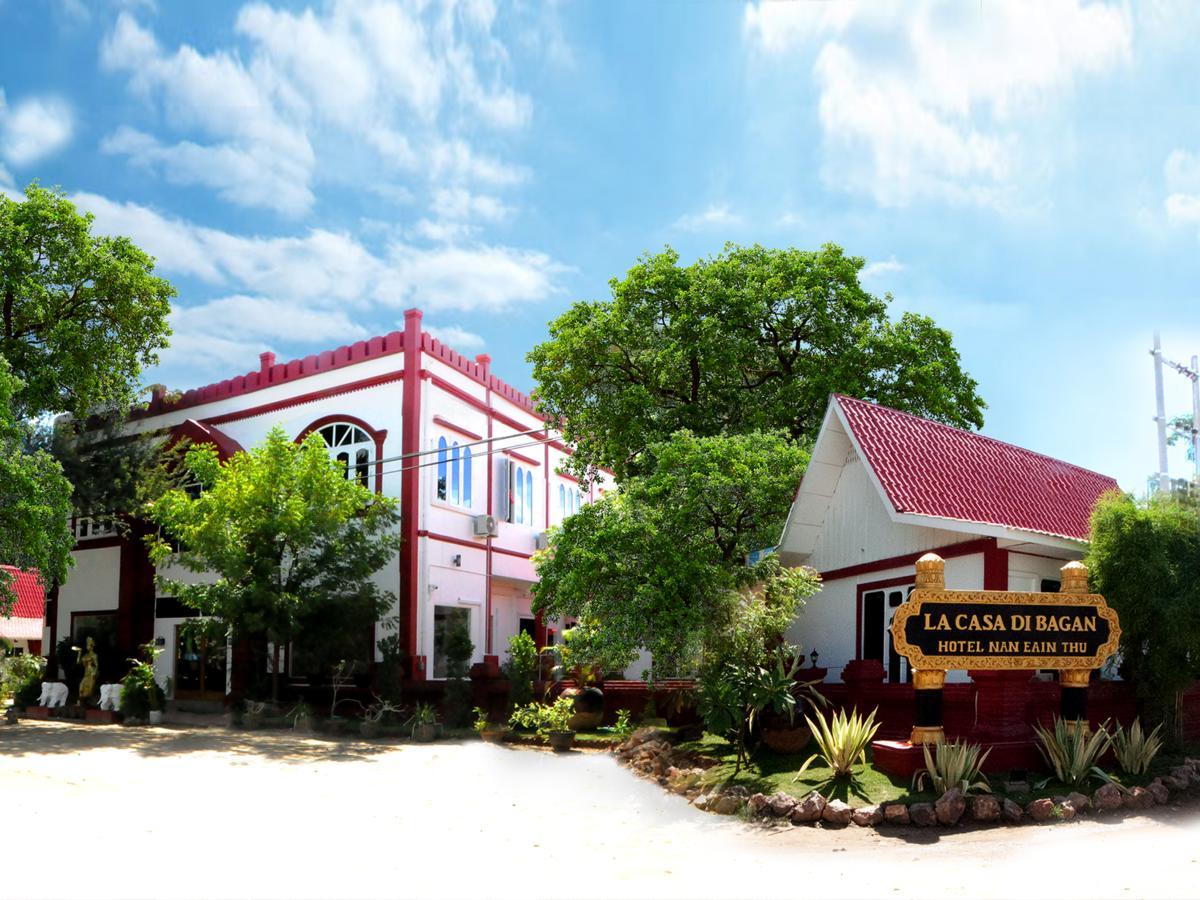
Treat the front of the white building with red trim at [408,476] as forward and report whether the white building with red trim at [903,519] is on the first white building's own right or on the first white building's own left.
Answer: on the first white building's own left

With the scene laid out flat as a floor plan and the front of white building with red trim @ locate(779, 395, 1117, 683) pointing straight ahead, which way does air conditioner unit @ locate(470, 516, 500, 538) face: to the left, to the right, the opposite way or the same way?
to the left

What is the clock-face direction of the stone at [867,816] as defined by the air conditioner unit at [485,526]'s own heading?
The stone is roughly at 1 o'clock from the air conditioner unit.

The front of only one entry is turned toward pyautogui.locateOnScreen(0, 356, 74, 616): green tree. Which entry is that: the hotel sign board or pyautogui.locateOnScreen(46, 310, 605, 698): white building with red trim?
the white building with red trim

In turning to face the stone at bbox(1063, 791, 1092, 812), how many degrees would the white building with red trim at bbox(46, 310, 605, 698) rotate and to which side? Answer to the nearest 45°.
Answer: approximately 45° to its left

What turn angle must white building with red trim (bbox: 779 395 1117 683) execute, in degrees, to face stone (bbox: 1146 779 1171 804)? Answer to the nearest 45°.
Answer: approximately 90° to its left

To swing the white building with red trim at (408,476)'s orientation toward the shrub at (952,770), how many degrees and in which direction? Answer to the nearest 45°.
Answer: approximately 45° to its left

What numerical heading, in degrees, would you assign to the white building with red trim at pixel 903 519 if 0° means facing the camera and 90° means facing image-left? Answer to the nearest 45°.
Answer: approximately 45°

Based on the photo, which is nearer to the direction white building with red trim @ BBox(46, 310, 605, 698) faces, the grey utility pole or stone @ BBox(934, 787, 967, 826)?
the stone

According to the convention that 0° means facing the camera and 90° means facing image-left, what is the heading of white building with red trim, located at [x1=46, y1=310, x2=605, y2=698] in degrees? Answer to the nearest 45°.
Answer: approximately 45°
